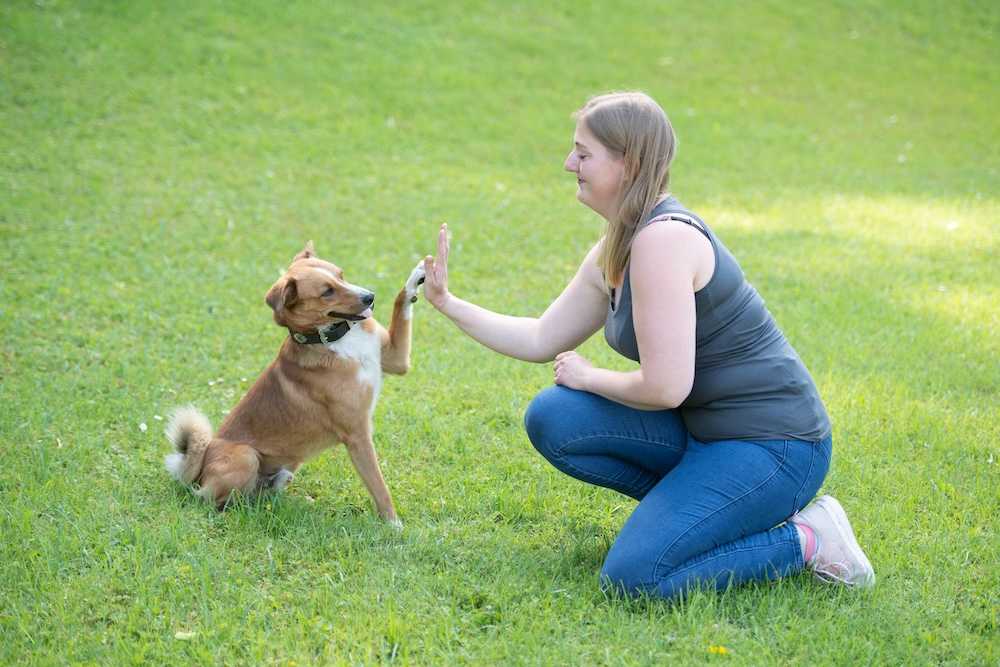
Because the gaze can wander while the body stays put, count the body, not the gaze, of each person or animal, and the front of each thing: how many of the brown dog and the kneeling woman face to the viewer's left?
1

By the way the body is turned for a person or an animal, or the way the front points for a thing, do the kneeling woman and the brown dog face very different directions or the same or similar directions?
very different directions

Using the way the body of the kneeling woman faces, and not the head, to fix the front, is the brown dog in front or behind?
in front

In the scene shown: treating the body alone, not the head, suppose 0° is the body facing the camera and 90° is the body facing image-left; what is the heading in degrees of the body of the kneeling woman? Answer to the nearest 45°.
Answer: approximately 90°

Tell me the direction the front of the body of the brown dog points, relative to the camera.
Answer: to the viewer's right

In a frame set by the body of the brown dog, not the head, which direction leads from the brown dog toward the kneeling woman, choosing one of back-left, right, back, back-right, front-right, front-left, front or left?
front-right

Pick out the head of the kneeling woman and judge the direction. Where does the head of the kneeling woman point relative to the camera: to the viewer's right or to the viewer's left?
to the viewer's left
